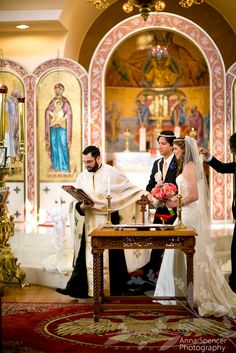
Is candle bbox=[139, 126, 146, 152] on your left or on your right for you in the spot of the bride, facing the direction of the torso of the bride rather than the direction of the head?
on your right

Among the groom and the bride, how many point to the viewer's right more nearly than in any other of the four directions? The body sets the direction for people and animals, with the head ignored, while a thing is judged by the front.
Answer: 0

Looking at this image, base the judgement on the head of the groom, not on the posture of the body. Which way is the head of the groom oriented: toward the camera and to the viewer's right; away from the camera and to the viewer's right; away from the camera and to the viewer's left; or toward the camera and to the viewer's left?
toward the camera and to the viewer's left

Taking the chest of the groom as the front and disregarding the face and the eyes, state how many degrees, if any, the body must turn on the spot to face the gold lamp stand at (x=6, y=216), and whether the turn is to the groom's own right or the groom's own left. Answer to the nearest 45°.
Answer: approximately 45° to the groom's own right

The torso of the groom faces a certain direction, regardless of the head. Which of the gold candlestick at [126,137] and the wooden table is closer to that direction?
the wooden table

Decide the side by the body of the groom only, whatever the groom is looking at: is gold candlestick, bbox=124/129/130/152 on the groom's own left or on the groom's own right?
on the groom's own right

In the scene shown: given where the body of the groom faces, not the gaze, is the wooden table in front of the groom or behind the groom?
in front

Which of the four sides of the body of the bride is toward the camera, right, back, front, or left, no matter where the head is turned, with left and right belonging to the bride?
left

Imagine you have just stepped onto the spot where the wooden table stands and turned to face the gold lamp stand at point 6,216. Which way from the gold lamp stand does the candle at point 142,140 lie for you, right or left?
right

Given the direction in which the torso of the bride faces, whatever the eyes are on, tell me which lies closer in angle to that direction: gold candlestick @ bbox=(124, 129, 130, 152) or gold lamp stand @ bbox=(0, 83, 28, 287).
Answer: the gold lamp stand

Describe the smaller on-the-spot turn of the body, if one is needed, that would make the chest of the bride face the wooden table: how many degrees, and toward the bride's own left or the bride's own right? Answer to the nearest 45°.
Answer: approximately 45° to the bride's own left
